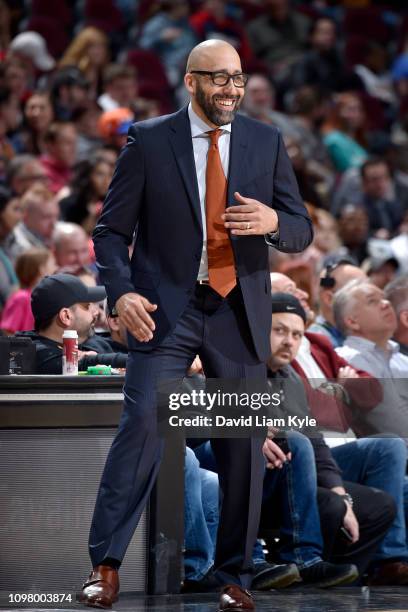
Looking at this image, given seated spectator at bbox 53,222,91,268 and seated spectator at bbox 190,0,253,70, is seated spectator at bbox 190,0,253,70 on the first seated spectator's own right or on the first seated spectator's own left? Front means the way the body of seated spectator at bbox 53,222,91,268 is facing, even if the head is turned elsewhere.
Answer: on the first seated spectator's own left

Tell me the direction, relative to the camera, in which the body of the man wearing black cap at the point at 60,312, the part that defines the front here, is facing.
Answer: to the viewer's right

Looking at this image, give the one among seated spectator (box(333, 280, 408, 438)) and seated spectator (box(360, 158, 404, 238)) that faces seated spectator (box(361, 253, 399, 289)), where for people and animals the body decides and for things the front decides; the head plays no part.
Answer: seated spectator (box(360, 158, 404, 238))

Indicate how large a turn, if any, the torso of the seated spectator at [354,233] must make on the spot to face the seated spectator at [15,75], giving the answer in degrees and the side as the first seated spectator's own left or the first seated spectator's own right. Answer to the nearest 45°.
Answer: approximately 135° to the first seated spectator's own right

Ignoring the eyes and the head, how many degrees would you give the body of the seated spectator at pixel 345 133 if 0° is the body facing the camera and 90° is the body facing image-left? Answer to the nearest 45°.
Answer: approximately 315°

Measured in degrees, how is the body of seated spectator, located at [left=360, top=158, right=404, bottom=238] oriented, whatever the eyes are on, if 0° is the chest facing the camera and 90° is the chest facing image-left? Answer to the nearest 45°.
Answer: approximately 0°

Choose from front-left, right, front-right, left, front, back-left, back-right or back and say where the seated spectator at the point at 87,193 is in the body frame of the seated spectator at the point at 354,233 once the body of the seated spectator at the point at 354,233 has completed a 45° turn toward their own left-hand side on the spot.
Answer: back-right

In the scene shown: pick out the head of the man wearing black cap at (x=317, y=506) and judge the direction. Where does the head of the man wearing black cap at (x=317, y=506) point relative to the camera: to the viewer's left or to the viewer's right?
to the viewer's left
